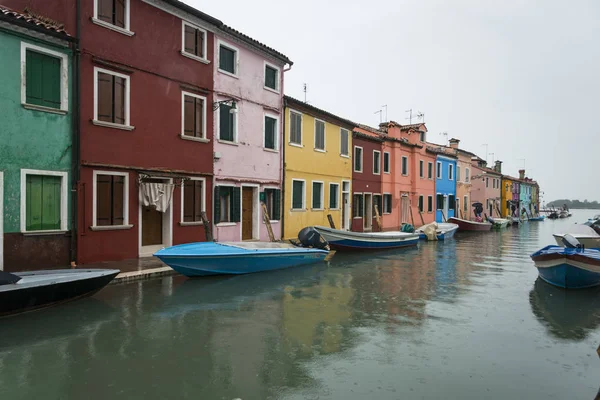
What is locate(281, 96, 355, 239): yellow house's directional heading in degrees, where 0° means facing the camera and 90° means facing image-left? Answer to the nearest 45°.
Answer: approximately 315°

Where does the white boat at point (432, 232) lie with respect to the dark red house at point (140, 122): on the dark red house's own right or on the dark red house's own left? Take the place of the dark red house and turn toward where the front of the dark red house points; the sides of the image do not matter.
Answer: on the dark red house's own left

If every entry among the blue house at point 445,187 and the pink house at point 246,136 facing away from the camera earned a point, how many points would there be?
0

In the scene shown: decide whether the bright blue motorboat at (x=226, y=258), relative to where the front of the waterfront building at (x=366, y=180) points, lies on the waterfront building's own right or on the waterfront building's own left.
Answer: on the waterfront building's own right

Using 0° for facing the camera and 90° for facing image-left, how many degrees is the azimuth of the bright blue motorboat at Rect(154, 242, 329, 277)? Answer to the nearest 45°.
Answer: approximately 45°

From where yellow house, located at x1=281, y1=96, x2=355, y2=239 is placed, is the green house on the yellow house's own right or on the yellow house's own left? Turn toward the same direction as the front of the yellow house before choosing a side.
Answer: on the yellow house's own right

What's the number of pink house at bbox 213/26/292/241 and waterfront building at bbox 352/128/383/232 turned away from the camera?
0

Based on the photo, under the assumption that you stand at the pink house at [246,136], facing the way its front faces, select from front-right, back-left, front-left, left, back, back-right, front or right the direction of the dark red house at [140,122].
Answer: right

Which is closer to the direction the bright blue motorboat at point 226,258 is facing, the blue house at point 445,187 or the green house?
the green house

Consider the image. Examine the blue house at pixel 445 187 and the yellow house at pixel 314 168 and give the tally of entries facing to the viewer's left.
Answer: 0

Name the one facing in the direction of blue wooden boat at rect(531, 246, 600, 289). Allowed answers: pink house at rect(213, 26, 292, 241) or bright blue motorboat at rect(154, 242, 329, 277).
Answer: the pink house
